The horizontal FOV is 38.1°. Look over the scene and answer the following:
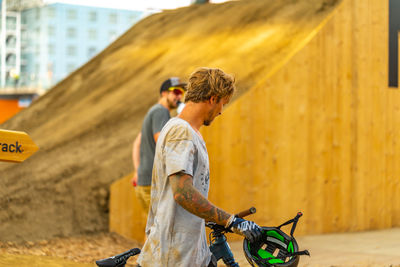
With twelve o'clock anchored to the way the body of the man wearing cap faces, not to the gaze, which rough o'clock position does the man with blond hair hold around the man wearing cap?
The man with blond hair is roughly at 3 o'clock from the man wearing cap.

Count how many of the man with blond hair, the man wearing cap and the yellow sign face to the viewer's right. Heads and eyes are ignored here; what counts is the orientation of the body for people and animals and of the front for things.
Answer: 2

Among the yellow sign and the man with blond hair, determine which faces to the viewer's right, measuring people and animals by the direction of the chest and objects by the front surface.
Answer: the man with blond hair

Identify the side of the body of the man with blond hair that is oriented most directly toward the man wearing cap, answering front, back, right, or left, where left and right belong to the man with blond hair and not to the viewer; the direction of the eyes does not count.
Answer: left

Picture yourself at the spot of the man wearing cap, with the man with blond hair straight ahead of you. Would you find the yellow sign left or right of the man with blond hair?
right

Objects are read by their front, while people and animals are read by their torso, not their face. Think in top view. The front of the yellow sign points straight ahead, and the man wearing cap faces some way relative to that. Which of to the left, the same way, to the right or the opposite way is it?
to the left

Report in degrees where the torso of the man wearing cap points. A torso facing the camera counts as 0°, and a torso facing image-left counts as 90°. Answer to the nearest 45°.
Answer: approximately 270°

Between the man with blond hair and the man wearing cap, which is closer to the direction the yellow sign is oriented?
the man with blond hair

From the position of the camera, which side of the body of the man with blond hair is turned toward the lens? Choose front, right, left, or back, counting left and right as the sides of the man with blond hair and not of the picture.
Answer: right

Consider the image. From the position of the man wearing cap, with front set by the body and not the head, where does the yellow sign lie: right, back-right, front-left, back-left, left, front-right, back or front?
back-right

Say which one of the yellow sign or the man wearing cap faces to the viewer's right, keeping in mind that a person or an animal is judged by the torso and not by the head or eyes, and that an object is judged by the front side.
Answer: the man wearing cap

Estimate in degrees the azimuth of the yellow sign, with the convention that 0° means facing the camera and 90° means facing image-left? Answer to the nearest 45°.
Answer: approximately 0°
